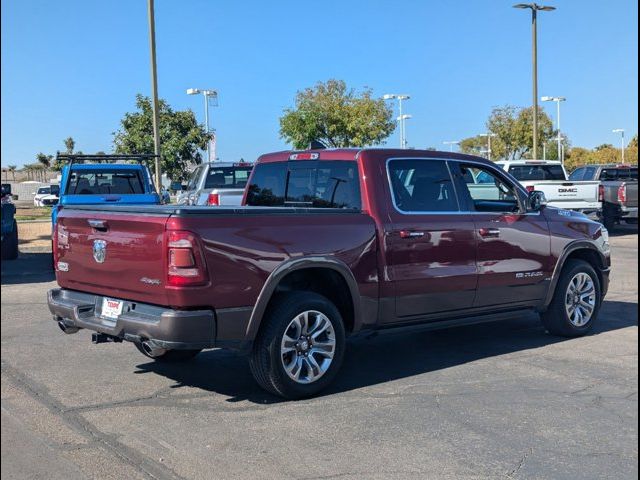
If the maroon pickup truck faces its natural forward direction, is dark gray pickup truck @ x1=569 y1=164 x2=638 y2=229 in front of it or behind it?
in front

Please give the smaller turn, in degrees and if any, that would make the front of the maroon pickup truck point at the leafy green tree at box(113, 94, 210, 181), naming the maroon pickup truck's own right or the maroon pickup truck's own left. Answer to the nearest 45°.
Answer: approximately 45° to the maroon pickup truck's own left

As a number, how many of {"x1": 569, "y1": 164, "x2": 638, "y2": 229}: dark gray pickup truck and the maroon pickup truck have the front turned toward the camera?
0

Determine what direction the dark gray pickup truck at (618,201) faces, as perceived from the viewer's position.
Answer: facing away from the viewer and to the left of the viewer

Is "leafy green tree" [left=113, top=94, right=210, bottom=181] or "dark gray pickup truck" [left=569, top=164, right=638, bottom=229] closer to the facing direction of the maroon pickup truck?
the dark gray pickup truck

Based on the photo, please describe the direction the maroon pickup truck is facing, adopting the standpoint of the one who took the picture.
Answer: facing away from the viewer and to the right of the viewer

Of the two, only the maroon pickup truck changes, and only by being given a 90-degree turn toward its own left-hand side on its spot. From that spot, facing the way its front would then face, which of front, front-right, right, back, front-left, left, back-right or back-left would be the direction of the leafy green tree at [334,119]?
front-right
